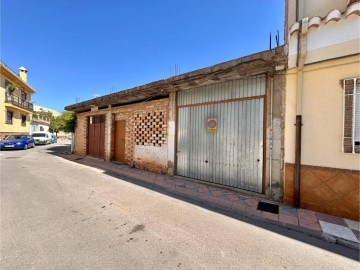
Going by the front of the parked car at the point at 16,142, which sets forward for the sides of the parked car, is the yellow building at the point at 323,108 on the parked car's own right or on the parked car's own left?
on the parked car's own left

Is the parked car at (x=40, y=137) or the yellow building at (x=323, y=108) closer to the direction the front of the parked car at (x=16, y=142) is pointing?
the yellow building

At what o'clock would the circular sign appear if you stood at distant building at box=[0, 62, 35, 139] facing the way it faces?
The circular sign is roughly at 1 o'clock from the distant building.

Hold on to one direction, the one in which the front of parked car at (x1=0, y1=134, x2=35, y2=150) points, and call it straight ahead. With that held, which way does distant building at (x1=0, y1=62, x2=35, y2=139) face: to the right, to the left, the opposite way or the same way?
to the left

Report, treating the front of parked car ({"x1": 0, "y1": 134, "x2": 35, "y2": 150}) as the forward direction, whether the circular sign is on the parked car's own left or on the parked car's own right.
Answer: on the parked car's own left

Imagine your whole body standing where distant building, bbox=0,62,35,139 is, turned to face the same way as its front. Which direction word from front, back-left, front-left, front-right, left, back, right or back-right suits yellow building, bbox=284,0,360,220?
front-right

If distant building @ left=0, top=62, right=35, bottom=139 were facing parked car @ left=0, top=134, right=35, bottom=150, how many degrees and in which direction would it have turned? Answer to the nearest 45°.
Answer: approximately 45° to its right

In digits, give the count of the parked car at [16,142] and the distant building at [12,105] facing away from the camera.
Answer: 0

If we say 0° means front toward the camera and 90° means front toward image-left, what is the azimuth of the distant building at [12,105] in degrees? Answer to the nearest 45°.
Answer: approximately 315°
